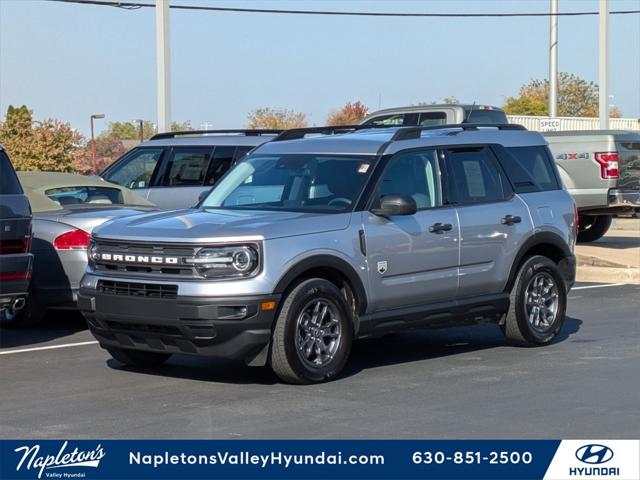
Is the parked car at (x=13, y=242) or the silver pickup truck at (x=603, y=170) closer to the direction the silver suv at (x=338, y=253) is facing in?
the parked car

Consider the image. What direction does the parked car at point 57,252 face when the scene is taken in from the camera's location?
facing away from the viewer and to the left of the viewer

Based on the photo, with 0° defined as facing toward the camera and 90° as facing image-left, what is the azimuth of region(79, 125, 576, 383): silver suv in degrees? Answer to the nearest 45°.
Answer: approximately 45°

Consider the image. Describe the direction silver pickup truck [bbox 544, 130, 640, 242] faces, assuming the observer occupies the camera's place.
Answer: facing away from the viewer and to the left of the viewer

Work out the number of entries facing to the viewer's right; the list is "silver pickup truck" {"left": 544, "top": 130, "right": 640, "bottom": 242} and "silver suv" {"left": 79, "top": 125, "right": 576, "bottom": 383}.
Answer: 0

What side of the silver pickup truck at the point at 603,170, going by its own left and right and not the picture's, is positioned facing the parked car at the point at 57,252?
left

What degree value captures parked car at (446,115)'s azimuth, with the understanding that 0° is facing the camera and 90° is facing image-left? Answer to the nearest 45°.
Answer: approximately 135°

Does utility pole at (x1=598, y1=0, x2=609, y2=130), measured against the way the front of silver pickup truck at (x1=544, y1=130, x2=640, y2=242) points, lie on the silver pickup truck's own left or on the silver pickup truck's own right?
on the silver pickup truck's own right

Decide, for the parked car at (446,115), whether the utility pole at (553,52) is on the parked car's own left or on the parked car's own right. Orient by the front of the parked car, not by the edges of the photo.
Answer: on the parked car's own right

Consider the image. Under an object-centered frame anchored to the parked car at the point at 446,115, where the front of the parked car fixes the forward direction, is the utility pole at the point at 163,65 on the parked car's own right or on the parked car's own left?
on the parked car's own left

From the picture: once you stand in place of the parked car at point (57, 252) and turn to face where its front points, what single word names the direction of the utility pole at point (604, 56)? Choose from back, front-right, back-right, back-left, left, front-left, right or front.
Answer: right

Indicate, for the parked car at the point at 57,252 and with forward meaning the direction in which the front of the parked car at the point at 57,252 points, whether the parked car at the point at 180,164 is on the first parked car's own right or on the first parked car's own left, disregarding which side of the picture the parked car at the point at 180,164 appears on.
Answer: on the first parked car's own right
